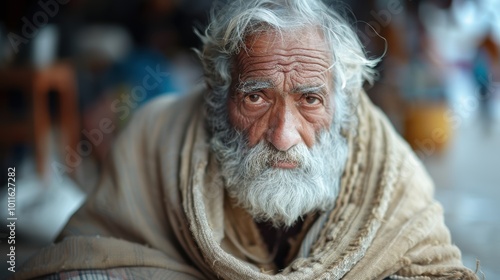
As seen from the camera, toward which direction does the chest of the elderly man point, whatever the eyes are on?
toward the camera

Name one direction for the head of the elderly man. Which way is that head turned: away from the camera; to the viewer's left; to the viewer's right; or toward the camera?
toward the camera
